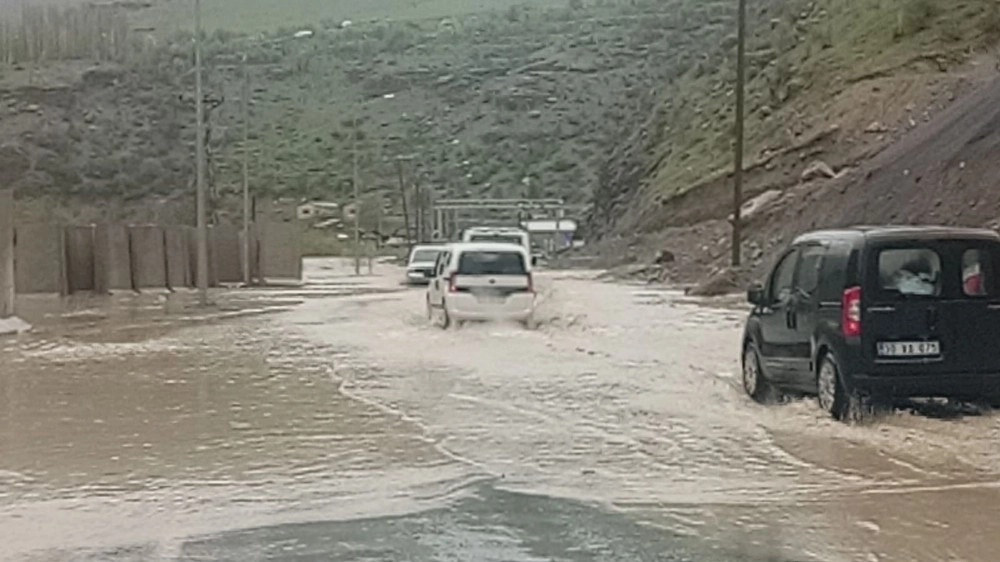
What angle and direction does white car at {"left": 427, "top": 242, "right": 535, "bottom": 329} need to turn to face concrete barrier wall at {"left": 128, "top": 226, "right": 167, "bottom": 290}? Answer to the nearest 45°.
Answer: approximately 45° to its left

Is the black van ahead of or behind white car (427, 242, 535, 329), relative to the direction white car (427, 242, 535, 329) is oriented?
behind

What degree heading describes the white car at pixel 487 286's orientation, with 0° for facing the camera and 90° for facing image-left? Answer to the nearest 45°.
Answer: approximately 180°

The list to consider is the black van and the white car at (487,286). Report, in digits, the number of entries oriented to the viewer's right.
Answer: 0

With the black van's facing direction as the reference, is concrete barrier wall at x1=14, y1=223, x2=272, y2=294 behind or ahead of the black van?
ahead

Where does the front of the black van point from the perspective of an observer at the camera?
facing away from the viewer and to the left of the viewer
